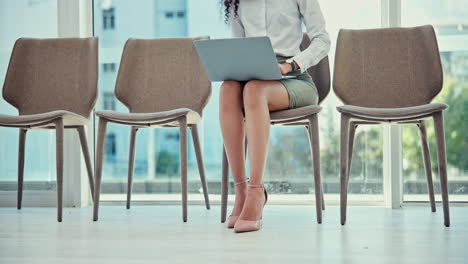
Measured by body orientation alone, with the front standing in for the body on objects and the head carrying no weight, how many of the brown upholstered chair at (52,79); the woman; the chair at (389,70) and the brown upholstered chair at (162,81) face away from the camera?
0

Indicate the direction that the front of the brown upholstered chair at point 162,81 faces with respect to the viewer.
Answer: facing the viewer and to the left of the viewer

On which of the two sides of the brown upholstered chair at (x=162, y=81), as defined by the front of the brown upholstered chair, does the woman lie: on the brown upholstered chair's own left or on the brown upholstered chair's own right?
on the brown upholstered chair's own left

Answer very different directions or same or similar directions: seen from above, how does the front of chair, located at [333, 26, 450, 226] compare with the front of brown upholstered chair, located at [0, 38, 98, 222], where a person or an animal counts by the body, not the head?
same or similar directions

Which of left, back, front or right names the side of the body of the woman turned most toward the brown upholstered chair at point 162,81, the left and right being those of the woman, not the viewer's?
right

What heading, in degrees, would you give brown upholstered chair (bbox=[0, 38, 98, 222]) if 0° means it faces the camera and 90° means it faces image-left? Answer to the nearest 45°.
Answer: approximately 45°

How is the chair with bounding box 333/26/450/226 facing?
toward the camera

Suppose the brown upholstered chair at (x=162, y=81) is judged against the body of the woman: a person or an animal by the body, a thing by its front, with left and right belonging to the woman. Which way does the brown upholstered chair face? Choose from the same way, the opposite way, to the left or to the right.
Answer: the same way

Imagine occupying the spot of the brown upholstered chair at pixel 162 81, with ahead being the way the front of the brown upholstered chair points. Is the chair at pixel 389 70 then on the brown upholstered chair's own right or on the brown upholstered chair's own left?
on the brown upholstered chair's own left

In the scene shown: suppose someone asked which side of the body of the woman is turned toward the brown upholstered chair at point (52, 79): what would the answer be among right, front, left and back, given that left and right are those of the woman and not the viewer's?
right

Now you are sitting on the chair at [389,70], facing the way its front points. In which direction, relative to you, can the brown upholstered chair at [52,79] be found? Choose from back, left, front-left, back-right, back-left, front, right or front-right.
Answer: right
